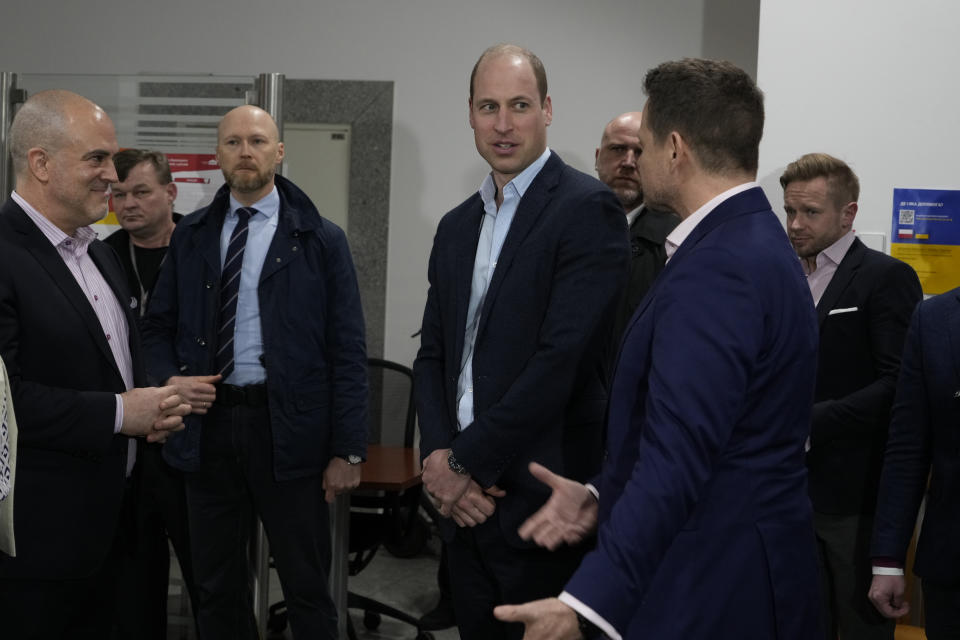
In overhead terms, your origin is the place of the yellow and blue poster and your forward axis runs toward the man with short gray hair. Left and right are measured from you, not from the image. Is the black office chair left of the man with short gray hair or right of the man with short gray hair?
right

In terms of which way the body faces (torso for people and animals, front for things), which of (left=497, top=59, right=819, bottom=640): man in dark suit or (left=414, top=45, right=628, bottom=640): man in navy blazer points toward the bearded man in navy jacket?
the man in dark suit

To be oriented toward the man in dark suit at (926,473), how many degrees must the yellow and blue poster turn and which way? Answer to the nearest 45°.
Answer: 0° — it already faces them

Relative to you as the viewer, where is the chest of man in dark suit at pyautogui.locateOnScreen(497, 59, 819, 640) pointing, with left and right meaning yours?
facing away from the viewer and to the left of the viewer

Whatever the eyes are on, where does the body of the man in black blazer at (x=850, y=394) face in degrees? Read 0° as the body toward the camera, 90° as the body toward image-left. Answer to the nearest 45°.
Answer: approximately 45°

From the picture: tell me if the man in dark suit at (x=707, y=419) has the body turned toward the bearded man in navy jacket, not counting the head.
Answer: yes

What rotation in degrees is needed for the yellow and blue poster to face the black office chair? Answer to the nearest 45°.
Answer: approximately 90° to its right

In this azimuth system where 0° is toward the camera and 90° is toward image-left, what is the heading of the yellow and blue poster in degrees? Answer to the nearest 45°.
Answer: approximately 0°

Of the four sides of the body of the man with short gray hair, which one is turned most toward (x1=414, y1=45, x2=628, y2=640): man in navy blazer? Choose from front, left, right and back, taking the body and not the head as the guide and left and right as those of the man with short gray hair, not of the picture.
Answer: front

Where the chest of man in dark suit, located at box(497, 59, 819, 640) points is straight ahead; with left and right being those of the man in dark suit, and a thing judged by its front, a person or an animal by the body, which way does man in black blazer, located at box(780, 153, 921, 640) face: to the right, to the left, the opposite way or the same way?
to the left

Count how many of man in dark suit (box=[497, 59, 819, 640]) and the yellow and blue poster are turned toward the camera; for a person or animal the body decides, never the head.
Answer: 1

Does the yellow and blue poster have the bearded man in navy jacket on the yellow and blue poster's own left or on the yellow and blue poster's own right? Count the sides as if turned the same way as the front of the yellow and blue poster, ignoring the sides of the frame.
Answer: on the yellow and blue poster's own right
